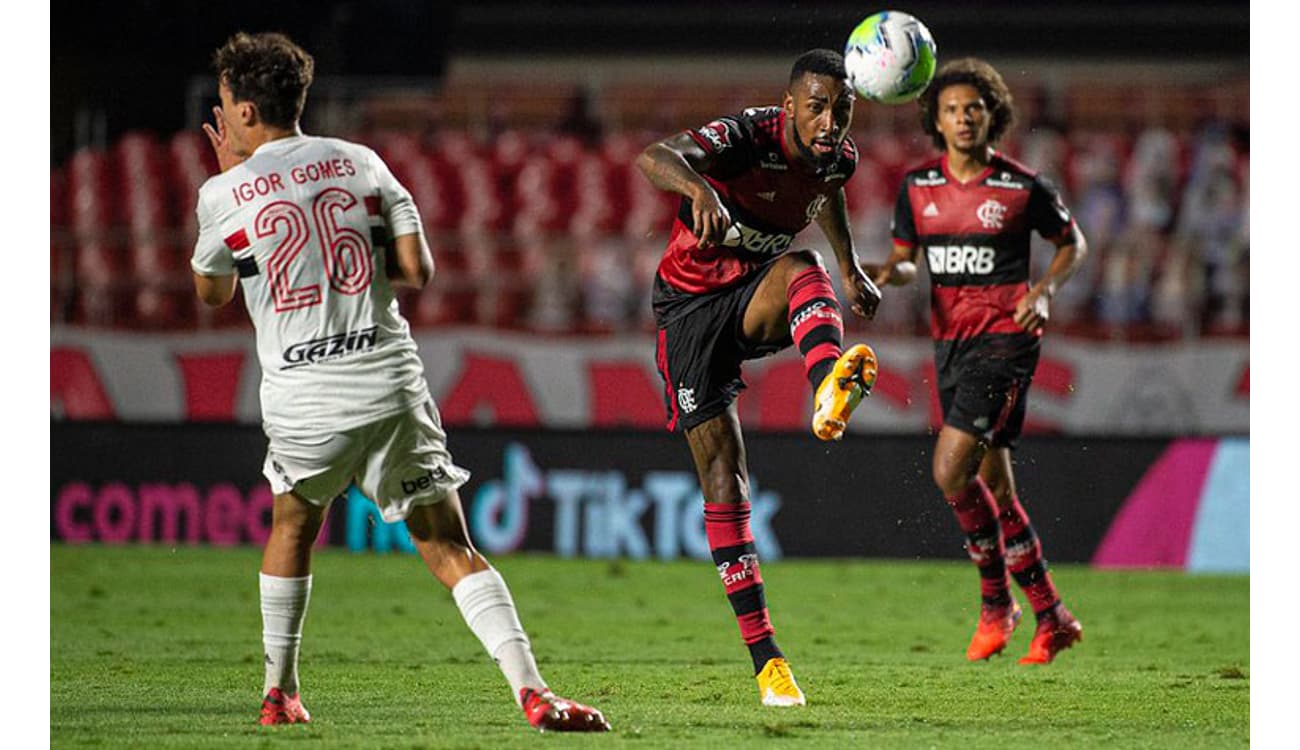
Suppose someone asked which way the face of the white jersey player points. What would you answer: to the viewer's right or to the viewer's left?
to the viewer's left

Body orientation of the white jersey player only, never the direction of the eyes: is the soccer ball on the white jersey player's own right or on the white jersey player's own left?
on the white jersey player's own right

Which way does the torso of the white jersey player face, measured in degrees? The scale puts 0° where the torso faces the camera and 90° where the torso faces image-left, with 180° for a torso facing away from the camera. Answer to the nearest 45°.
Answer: approximately 180°
